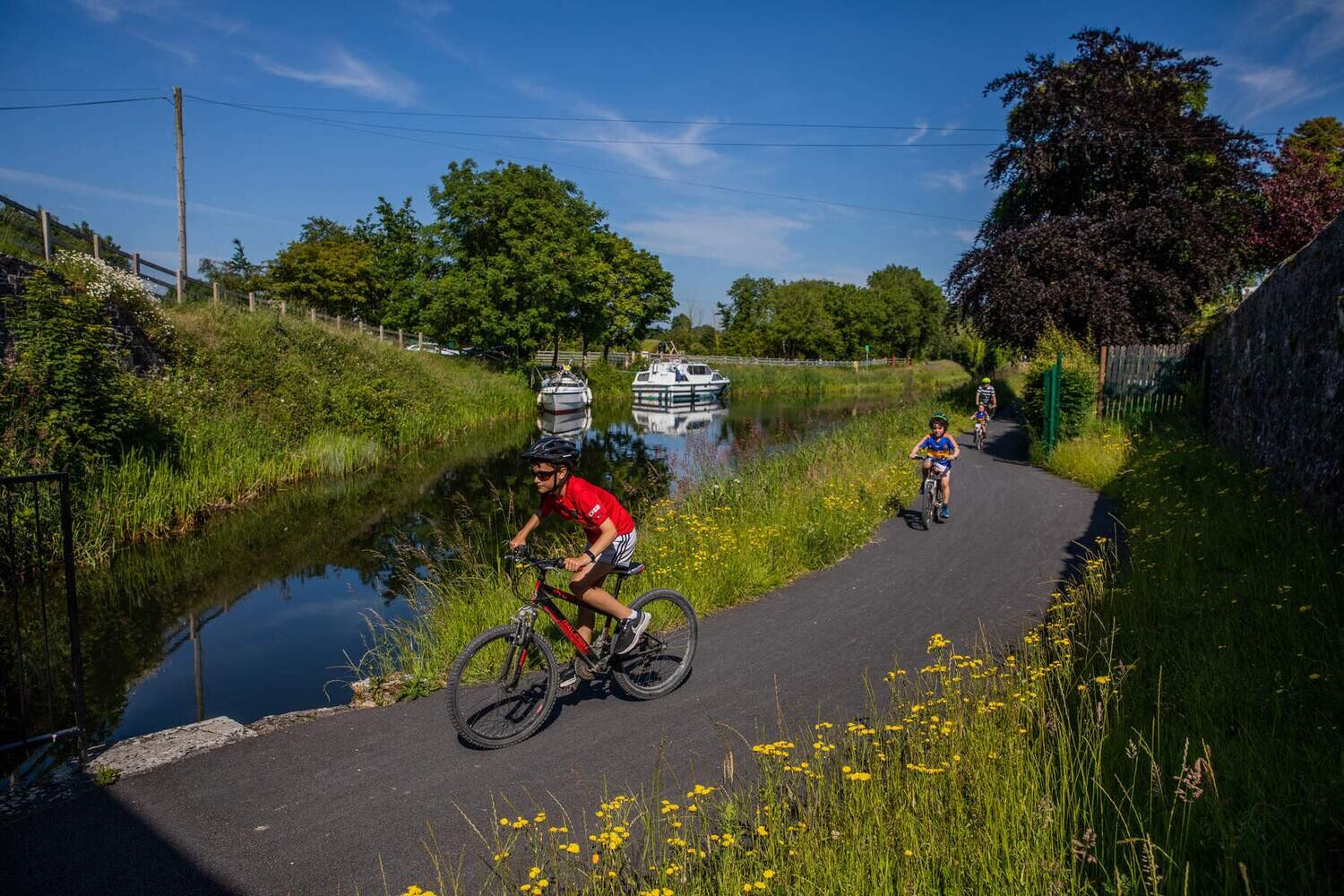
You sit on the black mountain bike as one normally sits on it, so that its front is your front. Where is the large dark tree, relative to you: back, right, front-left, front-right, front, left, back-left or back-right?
back

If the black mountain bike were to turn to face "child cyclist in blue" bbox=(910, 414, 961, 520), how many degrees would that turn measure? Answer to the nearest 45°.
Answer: approximately 180°

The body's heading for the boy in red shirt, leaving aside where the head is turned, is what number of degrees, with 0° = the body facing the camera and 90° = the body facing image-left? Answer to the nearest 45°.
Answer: approximately 45°

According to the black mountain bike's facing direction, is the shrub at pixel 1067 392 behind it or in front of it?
behind

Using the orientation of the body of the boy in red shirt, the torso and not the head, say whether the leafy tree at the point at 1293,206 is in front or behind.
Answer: behind

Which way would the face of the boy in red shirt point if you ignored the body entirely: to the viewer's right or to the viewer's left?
to the viewer's left

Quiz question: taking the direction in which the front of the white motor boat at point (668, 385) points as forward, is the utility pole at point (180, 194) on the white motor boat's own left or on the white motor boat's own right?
on the white motor boat's own right

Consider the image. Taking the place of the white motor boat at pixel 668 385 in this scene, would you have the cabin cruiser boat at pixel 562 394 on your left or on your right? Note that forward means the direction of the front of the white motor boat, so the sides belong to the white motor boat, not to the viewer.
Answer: on your right

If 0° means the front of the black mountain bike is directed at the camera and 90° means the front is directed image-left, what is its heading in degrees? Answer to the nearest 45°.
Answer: approximately 45°

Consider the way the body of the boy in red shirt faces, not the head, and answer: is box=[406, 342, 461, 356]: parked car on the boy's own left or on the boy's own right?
on the boy's own right

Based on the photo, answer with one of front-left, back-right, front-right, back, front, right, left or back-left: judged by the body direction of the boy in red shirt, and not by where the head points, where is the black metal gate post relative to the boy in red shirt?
front-right

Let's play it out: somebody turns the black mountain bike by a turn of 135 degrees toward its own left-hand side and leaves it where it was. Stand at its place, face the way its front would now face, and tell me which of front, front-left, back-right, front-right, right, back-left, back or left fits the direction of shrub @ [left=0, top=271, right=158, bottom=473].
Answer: back-left

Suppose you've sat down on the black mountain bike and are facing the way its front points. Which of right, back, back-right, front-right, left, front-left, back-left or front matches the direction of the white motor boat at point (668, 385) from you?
back-right

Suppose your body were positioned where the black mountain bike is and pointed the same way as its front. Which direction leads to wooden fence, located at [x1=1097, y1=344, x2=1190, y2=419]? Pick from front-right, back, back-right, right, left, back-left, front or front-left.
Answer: back

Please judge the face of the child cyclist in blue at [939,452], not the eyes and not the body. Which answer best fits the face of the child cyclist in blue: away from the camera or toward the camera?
toward the camera

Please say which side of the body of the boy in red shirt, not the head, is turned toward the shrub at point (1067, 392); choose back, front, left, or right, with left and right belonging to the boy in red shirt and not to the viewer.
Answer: back

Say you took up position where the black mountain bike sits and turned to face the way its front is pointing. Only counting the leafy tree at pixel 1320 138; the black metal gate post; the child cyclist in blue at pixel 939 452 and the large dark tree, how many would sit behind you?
3
